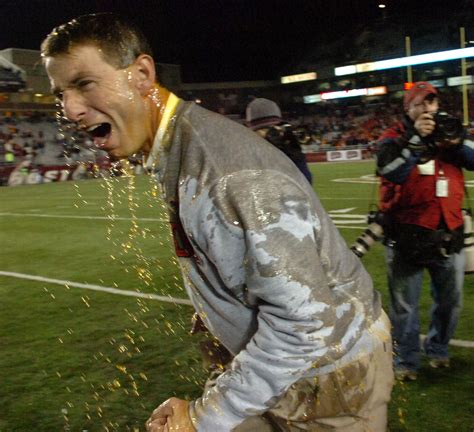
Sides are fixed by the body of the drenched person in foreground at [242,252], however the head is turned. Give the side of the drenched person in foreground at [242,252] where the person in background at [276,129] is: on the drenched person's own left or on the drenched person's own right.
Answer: on the drenched person's own right

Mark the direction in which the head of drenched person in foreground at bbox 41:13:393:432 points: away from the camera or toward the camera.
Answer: toward the camera

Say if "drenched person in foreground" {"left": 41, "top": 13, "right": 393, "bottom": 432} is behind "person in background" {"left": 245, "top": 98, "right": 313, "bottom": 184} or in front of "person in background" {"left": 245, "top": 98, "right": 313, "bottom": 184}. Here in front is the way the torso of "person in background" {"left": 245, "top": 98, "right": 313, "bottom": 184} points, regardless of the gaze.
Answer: in front

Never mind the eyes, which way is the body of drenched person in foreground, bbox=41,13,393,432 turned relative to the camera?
to the viewer's left

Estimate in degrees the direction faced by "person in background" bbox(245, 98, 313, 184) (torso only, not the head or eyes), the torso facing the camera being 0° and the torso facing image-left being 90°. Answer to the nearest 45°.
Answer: approximately 45°
